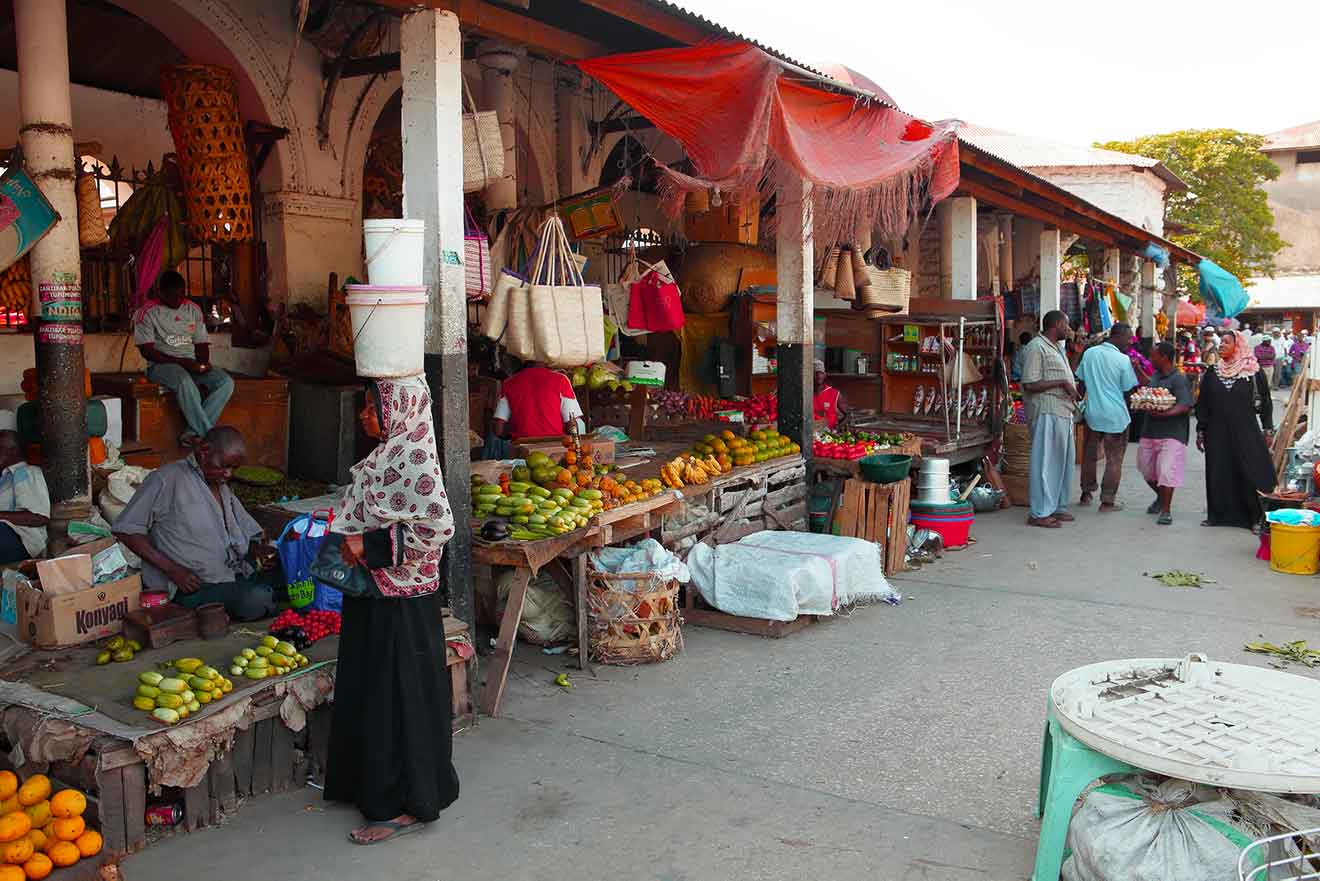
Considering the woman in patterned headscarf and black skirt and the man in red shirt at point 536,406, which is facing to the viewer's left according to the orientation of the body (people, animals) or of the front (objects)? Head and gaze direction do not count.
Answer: the woman in patterned headscarf and black skirt

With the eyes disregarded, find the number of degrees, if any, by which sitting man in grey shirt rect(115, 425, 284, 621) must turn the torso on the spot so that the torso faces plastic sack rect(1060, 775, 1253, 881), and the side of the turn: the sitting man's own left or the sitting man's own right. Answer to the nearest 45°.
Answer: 0° — they already face it

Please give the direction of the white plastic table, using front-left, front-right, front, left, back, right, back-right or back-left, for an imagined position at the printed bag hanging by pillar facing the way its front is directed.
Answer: front-left

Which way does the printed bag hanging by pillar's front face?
toward the camera

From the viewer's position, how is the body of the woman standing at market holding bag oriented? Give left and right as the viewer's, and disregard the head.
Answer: facing to the left of the viewer

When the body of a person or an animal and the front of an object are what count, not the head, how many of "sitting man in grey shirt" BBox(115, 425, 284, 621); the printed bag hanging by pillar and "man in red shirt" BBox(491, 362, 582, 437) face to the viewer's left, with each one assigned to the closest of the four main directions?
0

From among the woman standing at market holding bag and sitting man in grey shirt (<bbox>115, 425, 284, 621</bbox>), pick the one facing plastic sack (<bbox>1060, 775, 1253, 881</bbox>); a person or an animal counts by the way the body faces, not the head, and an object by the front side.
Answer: the sitting man in grey shirt

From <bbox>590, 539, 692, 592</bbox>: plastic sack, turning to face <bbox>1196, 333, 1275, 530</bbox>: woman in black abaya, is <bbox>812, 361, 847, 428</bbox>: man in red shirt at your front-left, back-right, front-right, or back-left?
front-left

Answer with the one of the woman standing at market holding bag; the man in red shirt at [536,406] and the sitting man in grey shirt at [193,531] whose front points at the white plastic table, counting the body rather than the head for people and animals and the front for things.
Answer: the sitting man in grey shirt

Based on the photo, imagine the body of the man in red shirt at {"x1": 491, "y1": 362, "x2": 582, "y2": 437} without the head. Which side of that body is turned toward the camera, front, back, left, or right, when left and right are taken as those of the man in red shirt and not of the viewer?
back
